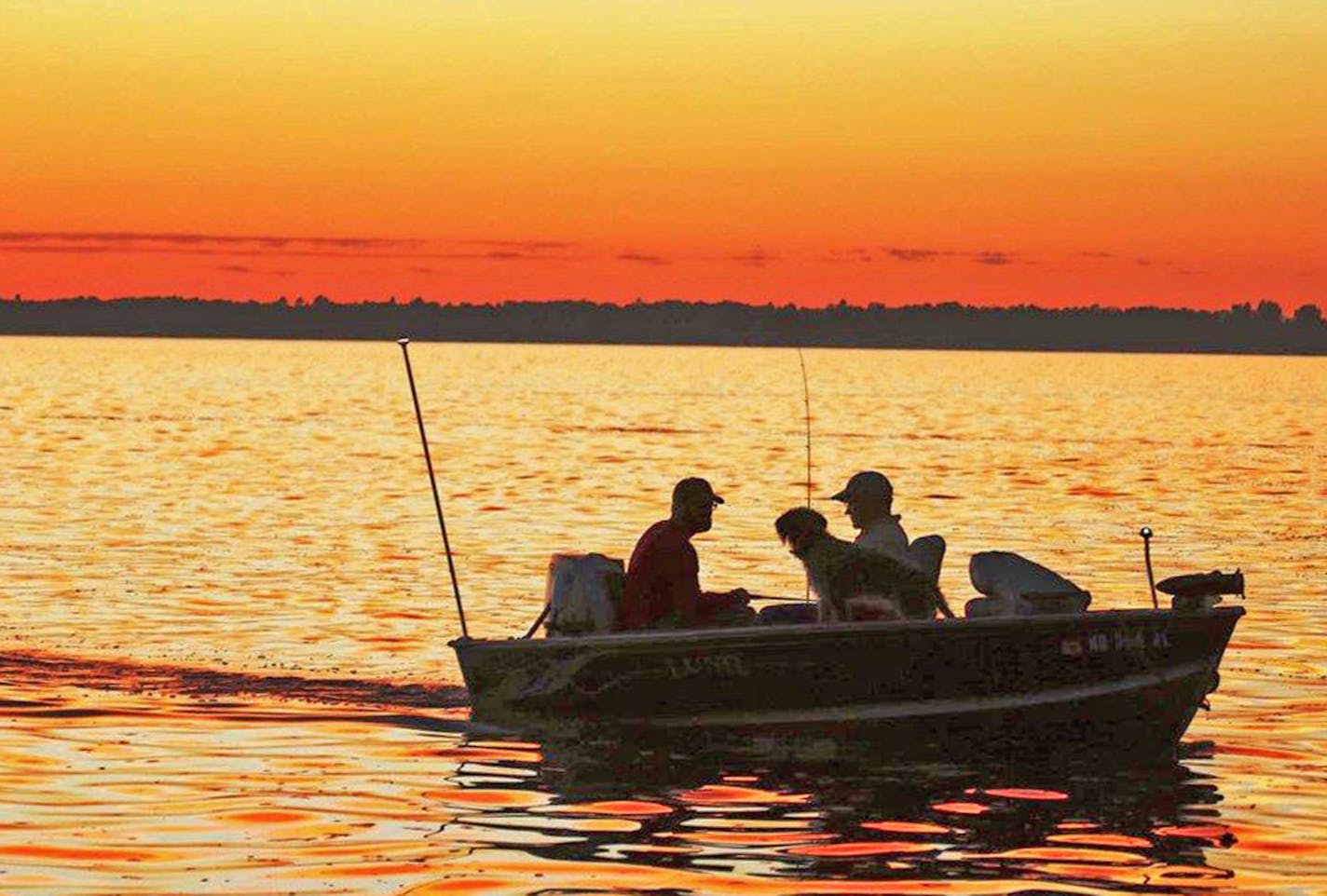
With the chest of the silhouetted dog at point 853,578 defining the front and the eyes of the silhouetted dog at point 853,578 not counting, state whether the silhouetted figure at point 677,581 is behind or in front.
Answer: in front

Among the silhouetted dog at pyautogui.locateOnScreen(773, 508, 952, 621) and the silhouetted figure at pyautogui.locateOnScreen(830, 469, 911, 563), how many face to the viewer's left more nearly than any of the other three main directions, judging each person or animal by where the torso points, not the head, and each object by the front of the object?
2

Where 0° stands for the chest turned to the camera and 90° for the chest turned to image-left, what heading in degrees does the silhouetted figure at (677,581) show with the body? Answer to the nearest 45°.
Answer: approximately 270°

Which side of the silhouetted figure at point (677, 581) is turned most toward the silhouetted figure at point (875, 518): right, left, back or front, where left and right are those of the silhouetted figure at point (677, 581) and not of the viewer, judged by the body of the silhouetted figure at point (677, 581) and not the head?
front

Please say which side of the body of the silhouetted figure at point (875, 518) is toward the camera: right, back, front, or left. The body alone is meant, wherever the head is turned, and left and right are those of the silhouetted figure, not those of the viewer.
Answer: left

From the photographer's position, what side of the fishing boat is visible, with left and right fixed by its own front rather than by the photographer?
right

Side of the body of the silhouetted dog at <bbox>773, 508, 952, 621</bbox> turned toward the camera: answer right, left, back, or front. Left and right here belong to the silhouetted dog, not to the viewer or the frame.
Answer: left

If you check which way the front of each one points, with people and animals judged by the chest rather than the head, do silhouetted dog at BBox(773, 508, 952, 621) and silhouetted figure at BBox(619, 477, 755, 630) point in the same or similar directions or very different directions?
very different directions

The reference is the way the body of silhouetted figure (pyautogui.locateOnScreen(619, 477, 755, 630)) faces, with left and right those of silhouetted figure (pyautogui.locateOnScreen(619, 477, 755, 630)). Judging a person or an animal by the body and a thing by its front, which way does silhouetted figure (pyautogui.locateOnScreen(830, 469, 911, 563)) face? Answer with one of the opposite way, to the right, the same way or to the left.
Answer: the opposite way
